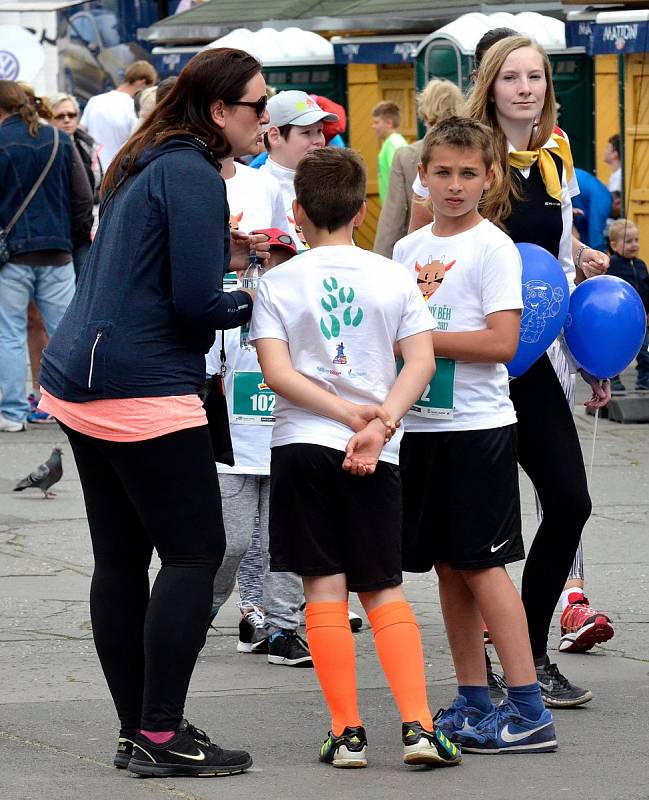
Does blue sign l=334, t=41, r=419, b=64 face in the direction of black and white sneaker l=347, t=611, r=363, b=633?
yes

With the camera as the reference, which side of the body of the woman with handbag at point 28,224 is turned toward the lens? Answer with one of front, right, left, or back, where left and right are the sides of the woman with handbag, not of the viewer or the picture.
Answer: back

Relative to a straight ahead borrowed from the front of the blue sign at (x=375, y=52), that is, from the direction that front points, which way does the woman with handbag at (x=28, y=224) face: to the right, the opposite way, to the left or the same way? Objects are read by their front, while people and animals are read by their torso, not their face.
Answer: the opposite way

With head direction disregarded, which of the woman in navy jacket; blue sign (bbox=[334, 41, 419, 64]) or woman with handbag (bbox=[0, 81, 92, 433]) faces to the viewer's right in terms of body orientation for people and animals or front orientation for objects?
the woman in navy jacket

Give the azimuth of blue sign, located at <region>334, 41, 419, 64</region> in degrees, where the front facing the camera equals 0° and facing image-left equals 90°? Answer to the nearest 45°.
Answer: approximately 0°

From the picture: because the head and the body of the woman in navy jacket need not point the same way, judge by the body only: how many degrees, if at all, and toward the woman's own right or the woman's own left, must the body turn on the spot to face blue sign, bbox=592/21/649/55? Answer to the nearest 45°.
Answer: approximately 45° to the woman's own left

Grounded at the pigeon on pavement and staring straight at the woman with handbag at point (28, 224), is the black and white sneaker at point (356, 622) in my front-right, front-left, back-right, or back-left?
back-right

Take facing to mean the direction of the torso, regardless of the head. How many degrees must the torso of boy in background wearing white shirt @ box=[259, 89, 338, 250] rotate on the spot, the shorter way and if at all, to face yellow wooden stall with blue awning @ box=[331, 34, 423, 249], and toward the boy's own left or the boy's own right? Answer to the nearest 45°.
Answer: approximately 135° to the boy's own left

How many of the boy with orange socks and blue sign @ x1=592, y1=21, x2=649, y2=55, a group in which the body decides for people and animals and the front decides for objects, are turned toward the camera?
1

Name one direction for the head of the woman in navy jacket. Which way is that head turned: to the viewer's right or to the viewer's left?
to the viewer's right

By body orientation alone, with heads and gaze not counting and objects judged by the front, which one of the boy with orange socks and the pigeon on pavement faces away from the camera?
the boy with orange socks
